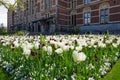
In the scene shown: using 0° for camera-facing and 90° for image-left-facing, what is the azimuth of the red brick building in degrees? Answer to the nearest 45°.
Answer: approximately 45°

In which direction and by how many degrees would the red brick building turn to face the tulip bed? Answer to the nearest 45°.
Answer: approximately 45° to its left
